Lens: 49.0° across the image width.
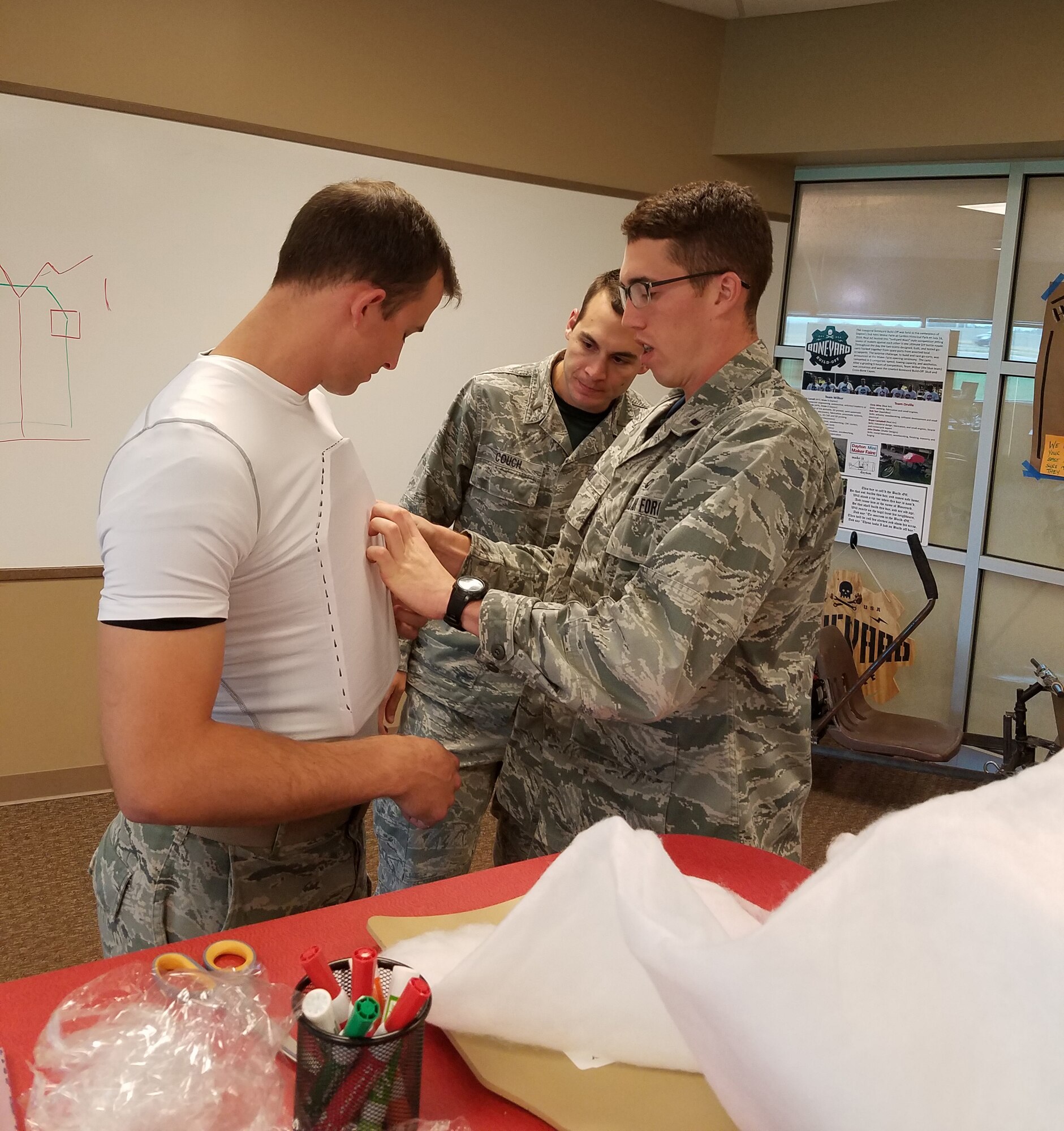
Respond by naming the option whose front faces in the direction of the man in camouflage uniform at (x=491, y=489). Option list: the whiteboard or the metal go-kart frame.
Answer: the whiteboard

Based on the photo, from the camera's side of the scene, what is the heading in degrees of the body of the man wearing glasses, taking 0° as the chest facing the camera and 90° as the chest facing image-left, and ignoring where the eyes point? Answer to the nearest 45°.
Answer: approximately 90°

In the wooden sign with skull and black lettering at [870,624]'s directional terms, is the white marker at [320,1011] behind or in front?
in front

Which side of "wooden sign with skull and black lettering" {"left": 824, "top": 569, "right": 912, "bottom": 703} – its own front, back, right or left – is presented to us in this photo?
front

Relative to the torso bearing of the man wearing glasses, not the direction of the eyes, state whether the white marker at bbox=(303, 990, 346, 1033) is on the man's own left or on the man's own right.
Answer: on the man's own left

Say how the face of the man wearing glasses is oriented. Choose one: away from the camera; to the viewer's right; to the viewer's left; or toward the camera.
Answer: to the viewer's left

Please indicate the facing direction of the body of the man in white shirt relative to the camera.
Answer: to the viewer's right

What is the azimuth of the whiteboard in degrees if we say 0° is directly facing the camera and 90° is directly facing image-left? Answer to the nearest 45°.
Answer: approximately 315°

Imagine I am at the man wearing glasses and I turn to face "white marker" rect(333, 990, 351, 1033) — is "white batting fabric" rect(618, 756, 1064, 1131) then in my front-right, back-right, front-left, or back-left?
front-left

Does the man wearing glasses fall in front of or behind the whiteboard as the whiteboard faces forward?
in front

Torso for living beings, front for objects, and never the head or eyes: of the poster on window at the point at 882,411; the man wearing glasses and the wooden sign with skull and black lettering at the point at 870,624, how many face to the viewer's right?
0
